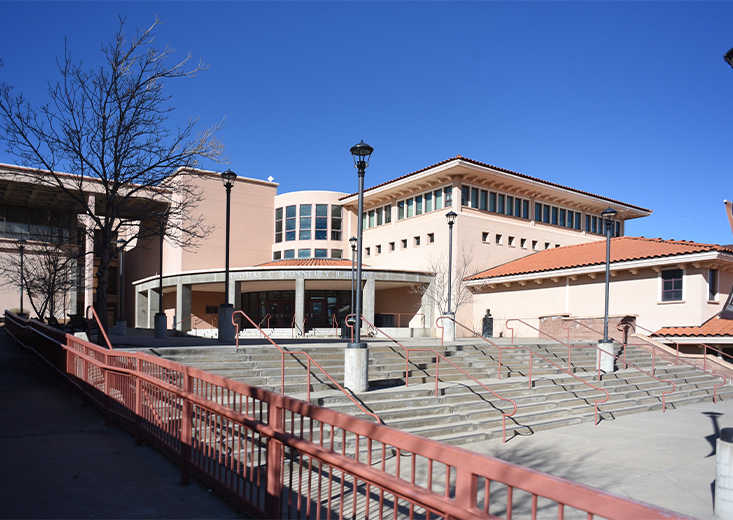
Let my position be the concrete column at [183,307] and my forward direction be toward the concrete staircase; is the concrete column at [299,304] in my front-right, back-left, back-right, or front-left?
front-left

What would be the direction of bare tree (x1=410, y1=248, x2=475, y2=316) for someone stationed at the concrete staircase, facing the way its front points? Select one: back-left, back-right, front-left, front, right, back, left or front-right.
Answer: back-left

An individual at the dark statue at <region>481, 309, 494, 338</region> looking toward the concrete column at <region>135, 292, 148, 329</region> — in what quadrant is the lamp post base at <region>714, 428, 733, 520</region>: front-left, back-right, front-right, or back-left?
back-left

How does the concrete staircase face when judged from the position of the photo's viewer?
facing the viewer and to the right of the viewer

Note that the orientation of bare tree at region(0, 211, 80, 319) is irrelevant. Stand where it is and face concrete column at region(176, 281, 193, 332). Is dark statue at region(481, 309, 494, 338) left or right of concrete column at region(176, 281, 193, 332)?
right

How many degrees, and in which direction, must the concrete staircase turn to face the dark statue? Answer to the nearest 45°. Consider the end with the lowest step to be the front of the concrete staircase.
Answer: approximately 135° to its left

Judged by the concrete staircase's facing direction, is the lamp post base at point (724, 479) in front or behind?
in front

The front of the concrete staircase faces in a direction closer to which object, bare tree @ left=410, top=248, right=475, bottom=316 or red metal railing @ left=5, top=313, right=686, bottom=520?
the red metal railing
